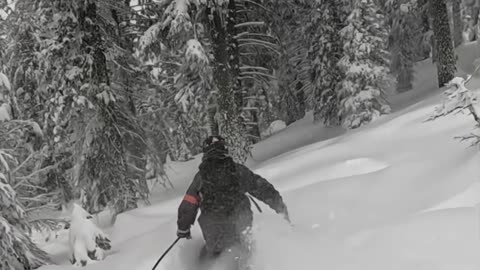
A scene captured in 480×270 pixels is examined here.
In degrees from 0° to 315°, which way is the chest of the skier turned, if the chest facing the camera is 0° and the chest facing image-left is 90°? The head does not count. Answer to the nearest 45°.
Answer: approximately 180°

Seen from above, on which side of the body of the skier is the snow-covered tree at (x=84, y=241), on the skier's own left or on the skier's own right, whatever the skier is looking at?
on the skier's own left

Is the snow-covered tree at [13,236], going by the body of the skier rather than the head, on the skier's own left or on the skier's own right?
on the skier's own left

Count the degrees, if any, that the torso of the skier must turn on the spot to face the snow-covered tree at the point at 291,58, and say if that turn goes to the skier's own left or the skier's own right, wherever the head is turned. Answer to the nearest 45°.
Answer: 0° — they already face it

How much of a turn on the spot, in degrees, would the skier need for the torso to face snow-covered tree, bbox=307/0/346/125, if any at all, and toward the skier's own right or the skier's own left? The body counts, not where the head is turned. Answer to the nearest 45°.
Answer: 0° — they already face it

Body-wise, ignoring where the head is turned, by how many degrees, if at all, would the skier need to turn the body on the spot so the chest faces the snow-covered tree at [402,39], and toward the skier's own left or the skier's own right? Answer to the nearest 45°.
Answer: approximately 45° to the skier's own right
